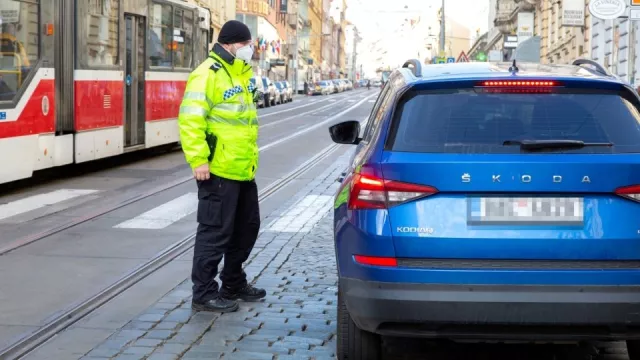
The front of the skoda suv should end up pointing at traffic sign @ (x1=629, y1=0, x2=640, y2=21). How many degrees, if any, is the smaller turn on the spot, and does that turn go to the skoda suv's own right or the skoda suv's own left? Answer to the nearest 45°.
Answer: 0° — it already faces it

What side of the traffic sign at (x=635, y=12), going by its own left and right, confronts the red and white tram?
right

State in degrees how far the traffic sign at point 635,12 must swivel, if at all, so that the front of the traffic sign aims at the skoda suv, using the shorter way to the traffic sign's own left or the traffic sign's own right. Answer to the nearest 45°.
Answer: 0° — it already faces it

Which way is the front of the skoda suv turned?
away from the camera

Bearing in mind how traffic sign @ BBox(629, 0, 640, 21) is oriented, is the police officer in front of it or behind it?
in front

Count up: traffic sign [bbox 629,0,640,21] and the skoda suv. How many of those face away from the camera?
1

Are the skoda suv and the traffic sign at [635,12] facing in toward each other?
yes

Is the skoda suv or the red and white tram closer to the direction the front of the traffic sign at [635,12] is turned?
the skoda suv

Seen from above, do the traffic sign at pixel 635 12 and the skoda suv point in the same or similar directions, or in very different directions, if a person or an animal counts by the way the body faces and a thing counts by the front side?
very different directions
